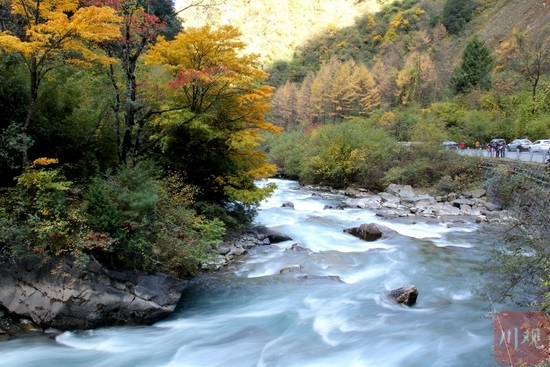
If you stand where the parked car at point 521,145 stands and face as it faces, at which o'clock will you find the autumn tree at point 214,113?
The autumn tree is roughly at 11 o'clock from the parked car.

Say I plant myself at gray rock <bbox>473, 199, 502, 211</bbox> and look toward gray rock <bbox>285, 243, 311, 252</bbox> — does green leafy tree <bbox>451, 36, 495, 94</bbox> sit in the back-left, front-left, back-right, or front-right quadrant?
back-right

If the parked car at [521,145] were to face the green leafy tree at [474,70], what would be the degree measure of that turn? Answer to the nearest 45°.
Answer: approximately 135° to its right

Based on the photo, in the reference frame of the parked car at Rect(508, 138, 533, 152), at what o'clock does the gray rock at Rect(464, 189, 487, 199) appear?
The gray rock is roughly at 11 o'clock from the parked car.

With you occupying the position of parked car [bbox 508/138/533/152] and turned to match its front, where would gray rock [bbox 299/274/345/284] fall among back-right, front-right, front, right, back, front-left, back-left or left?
front-left

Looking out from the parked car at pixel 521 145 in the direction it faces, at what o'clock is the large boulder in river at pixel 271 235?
The large boulder in river is roughly at 11 o'clock from the parked car.

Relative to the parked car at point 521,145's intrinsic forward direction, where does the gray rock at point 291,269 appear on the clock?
The gray rock is roughly at 11 o'clock from the parked car.

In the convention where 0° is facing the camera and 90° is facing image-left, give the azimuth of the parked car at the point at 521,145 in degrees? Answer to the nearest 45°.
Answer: approximately 45°

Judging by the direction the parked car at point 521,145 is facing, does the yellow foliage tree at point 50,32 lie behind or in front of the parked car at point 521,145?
in front

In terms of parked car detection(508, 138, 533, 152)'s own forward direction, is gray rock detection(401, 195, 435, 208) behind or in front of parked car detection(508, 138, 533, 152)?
in front

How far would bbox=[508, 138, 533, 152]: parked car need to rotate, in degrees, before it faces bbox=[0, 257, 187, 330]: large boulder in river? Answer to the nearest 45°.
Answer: approximately 45° to its left

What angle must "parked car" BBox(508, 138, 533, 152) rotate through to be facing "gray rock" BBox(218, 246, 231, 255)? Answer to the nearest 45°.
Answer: approximately 45° to its left

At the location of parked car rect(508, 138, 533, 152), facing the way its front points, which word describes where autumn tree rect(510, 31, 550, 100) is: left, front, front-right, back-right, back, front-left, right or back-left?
back-right

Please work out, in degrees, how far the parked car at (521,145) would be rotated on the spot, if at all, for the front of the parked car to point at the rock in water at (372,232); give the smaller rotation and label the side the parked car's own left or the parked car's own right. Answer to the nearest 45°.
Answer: approximately 45° to the parked car's own left

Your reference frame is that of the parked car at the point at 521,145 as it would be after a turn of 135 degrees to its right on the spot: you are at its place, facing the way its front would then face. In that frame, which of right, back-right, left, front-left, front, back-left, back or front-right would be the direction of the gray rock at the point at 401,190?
back-left

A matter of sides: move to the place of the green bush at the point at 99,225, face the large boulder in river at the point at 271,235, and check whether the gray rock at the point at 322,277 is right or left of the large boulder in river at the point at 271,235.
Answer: right
